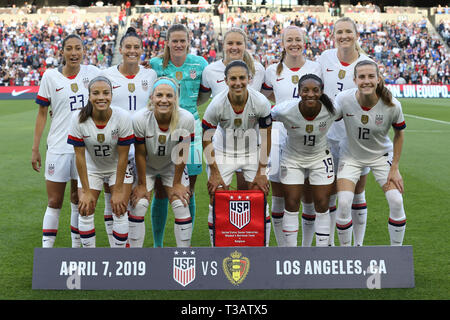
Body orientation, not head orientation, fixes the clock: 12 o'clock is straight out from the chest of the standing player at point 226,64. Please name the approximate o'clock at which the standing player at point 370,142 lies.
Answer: the standing player at point 370,142 is roughly at 10 o'clock from the standing player at point 226,64.

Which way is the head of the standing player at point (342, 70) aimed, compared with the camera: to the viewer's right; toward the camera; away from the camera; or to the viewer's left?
toward the camera

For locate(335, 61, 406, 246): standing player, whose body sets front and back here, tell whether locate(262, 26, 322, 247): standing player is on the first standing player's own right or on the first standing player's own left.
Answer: on the first standing player's own right

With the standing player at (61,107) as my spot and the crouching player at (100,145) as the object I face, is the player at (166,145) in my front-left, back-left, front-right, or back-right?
front-left

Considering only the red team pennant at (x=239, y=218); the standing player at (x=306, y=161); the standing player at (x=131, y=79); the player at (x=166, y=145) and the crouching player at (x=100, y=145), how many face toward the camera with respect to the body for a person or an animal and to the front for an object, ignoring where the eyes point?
5

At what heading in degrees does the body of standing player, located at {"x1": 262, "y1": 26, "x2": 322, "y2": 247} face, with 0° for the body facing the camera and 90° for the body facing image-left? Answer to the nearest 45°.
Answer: approximately 0°

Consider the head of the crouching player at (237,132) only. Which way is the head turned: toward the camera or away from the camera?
toward the camera

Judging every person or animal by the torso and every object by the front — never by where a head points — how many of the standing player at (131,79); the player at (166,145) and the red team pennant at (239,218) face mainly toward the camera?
3

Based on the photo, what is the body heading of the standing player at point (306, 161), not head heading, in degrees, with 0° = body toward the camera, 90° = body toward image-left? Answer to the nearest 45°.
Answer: approximately 0°

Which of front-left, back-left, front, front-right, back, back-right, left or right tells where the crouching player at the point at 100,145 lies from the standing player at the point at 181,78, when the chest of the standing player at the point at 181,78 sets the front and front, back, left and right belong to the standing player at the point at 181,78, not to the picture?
front-right

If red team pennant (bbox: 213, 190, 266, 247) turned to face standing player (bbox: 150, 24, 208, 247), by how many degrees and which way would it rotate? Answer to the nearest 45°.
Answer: approximately 135° to its right

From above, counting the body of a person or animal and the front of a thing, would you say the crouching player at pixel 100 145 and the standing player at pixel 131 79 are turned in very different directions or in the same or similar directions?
same or similar directions

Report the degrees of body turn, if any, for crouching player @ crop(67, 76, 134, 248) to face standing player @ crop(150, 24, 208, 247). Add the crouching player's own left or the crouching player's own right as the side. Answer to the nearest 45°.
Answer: approximately 135° to the crouching player's own left

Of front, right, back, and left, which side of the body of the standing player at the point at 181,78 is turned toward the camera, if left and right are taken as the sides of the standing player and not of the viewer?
front

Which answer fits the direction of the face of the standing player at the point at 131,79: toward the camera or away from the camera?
toward the camera

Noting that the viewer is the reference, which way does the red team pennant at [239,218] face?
facing the viewer

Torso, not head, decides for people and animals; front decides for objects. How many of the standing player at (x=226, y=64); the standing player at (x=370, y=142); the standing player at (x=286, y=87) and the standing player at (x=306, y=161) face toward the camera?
4

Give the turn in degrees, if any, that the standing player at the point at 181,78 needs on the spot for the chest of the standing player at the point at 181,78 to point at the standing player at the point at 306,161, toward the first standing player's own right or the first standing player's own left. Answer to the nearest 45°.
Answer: approximately 45° to the first standing player's own left

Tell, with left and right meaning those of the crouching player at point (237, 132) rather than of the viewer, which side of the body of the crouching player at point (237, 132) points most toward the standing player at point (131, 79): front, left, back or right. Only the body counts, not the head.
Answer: right

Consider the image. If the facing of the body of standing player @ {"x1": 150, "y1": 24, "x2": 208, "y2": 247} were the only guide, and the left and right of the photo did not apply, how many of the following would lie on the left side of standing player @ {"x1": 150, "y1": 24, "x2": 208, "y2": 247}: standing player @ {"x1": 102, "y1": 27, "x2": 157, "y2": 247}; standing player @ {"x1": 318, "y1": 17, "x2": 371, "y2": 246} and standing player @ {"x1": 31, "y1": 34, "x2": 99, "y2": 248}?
1
